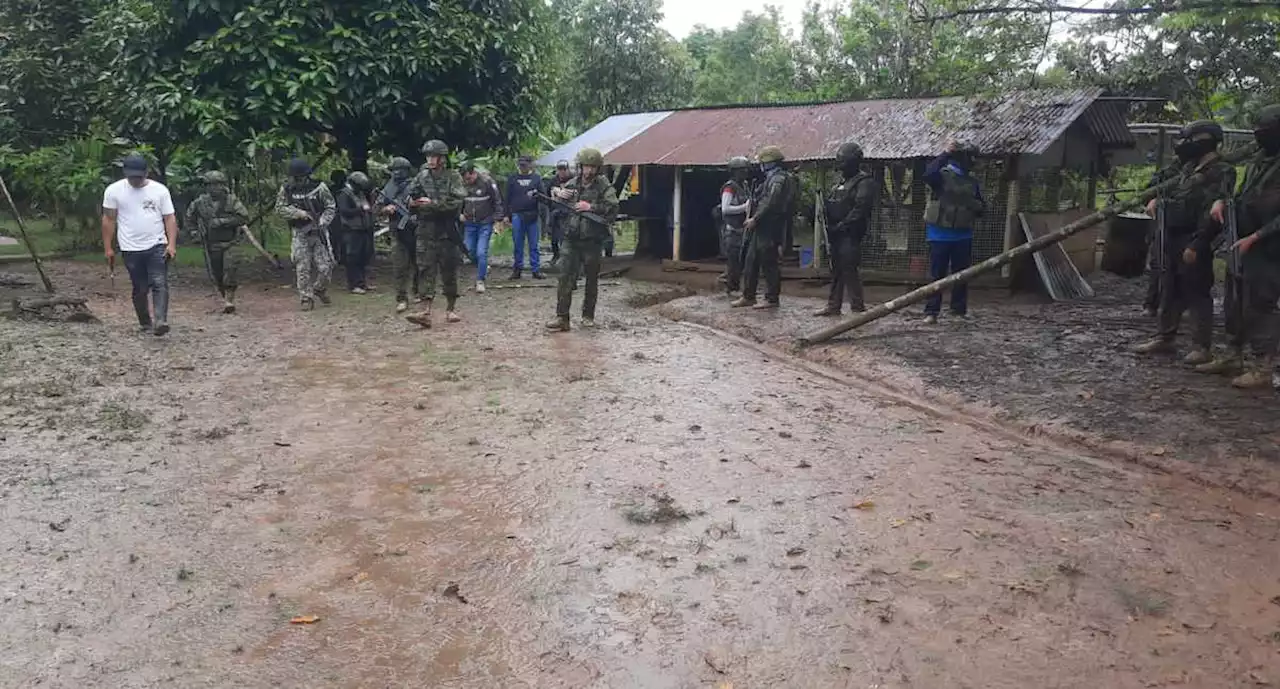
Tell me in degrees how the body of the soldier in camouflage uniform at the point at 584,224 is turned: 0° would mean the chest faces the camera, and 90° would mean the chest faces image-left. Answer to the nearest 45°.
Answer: approximately 45°

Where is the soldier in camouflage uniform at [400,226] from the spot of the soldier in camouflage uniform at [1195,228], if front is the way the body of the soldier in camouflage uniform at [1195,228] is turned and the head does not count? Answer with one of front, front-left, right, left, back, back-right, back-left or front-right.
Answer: front-right

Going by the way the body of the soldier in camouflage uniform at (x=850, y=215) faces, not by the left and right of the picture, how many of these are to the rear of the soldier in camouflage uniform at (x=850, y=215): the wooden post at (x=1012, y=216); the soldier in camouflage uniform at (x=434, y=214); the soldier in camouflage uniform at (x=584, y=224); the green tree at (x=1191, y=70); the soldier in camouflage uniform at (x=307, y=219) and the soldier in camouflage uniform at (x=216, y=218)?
2

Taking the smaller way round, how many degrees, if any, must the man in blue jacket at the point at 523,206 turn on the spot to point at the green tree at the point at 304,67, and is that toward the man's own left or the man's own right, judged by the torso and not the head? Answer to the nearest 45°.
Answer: approximately 90° to the man's own right

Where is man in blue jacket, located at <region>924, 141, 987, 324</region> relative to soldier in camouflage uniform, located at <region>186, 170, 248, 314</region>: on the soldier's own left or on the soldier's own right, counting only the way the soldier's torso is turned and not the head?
on the soldier's own left

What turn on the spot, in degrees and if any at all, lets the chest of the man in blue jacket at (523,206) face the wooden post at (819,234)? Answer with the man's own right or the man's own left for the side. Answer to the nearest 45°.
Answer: approximately 90° to the man's own left

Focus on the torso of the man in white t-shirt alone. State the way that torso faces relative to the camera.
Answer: toward the camera

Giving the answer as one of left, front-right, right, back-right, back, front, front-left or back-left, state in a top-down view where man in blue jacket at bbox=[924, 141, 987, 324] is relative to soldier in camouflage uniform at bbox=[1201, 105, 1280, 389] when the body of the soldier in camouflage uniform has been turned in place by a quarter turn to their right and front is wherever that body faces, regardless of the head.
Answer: front-left

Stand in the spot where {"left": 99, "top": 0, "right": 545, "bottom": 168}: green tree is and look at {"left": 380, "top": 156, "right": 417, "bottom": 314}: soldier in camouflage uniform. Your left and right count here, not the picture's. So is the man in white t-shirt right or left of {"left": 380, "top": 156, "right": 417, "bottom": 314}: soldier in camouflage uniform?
right

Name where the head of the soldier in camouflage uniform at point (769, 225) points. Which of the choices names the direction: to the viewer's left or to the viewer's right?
to the viewer's left

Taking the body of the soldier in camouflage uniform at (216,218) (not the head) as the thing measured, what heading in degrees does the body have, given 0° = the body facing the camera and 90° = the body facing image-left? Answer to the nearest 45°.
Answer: approximately 0°
